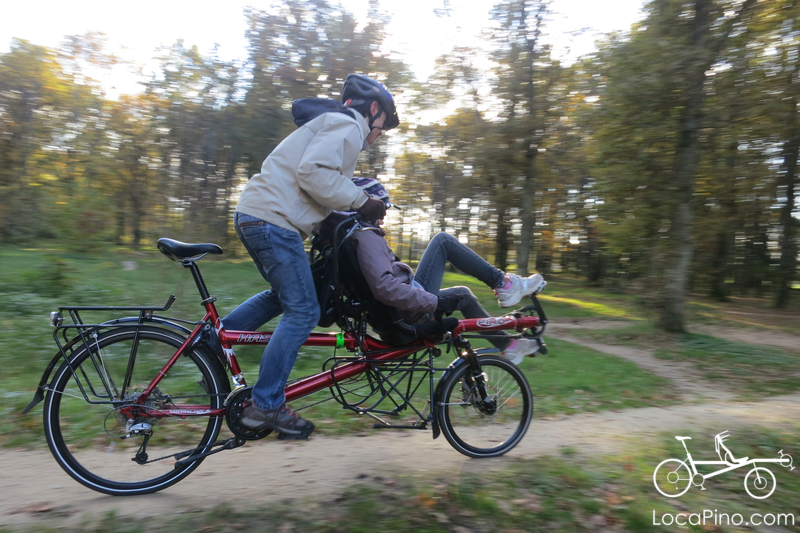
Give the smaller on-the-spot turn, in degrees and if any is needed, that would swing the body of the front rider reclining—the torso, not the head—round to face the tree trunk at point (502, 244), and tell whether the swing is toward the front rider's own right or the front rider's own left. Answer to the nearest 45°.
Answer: approximately 90° to the front rider's own left

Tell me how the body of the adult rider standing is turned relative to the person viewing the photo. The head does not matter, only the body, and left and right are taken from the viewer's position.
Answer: facing to the right of the viewer

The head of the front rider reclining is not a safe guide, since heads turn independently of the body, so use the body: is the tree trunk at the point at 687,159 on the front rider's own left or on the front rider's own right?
on the front rider's own left

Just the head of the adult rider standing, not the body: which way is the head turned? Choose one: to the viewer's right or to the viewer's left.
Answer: to the viewer's right

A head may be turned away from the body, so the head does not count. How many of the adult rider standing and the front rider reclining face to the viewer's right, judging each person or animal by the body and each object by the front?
2

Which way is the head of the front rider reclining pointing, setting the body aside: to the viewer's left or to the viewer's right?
to the viewer's right

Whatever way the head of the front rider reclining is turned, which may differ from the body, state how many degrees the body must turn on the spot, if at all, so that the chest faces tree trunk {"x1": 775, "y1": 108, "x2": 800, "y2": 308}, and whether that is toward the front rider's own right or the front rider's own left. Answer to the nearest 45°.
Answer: approximately 45° to the front rider's own left

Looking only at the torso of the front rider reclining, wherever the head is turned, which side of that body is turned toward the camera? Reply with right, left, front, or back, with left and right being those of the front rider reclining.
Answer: right
